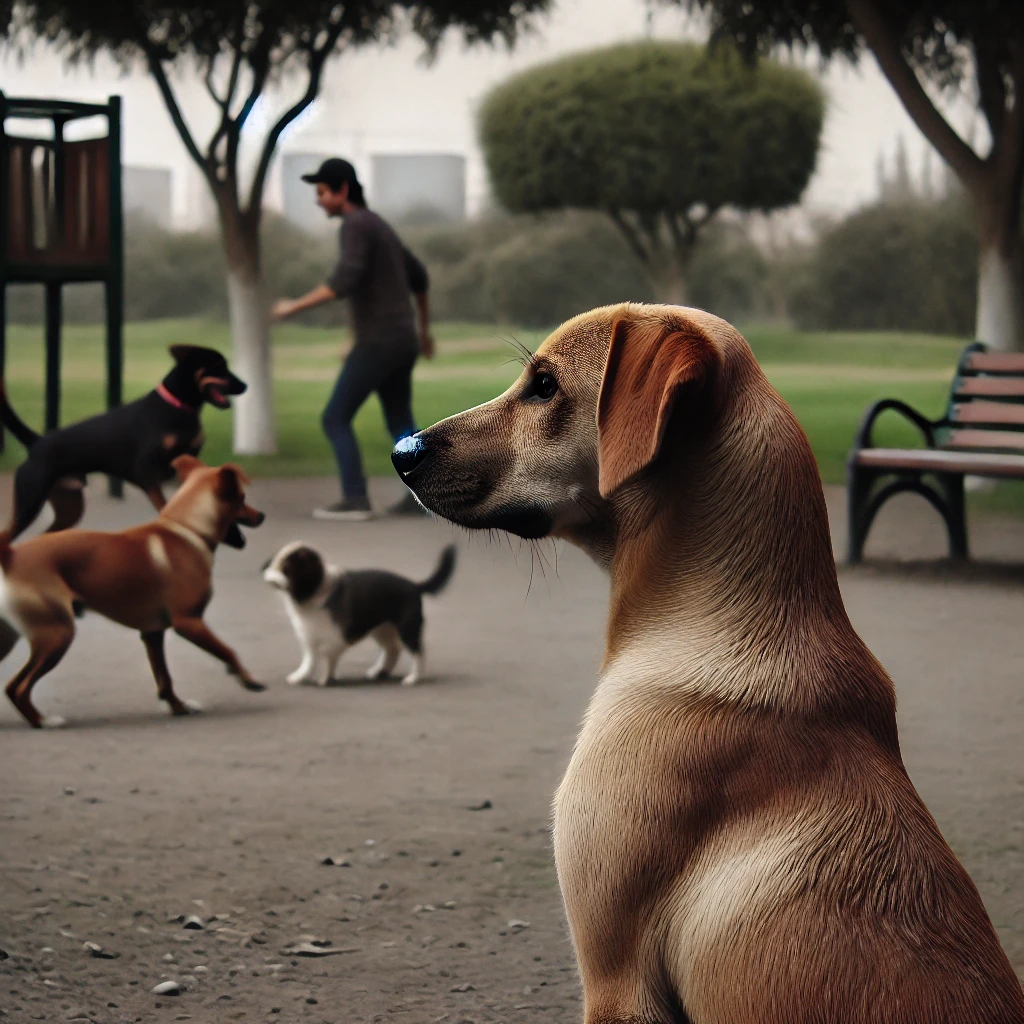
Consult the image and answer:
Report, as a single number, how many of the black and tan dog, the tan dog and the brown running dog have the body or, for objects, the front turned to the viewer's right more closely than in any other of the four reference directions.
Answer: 2

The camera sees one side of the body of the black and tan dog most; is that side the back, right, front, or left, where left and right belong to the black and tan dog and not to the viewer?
right

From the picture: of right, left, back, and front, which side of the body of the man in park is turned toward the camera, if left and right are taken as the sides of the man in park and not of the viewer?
left

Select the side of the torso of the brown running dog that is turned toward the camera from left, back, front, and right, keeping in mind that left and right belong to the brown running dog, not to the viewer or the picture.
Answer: right

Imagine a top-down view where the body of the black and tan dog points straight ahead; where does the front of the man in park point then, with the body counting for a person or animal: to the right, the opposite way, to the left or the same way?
the opposite way

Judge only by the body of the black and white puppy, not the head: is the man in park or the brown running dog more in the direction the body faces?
the brown running dog

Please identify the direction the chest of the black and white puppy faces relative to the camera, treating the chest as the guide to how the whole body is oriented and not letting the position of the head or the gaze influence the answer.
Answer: to the viewer's left
